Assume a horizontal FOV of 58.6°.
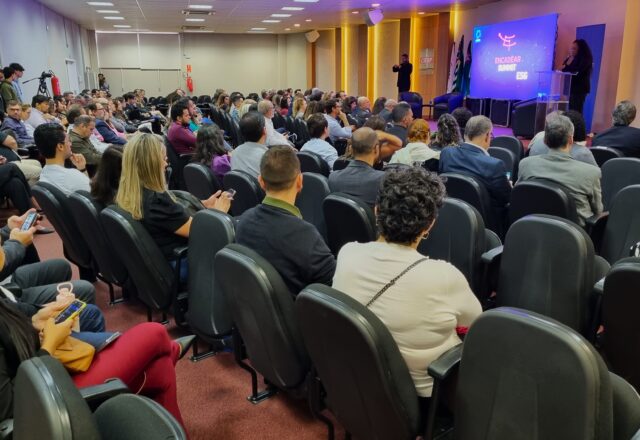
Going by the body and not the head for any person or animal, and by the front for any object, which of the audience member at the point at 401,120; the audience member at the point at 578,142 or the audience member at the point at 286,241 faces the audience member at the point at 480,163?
the audience member at the point at 286,241

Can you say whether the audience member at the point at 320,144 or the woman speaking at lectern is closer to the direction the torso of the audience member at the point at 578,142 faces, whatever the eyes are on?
the woman speaking at lectern

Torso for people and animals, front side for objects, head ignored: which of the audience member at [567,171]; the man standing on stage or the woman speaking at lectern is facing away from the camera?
the audience member

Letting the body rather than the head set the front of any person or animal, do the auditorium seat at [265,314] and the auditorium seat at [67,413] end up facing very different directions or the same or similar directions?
same or similar directions

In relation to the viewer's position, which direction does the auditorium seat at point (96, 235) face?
facing away from the viewer and to the right of the viewer

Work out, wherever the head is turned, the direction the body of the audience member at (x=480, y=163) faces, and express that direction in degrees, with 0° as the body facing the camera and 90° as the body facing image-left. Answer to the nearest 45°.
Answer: approximately 225°

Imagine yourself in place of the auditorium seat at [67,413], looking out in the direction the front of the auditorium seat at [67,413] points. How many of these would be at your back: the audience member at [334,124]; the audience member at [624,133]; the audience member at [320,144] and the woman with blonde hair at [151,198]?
0

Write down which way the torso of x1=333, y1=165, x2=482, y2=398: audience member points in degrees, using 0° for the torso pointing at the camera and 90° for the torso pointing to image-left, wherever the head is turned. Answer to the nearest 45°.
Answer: approximately 180°

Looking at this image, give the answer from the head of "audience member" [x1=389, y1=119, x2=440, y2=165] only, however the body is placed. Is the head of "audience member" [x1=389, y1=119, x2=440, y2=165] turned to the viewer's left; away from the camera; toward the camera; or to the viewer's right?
away from the camera

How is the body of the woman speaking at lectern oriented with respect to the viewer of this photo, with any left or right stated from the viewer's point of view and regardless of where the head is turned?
facing to the left of the viewer

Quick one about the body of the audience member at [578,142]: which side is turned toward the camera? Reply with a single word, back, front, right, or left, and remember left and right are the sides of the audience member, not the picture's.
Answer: back

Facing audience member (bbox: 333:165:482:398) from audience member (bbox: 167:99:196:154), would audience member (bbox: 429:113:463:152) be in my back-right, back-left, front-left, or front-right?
front-left

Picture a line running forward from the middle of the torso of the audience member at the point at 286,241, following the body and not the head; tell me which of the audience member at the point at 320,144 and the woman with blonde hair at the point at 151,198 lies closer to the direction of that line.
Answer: the audience member

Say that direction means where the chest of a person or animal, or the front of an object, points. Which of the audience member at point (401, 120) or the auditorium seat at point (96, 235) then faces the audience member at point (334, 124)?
the auditorium seat

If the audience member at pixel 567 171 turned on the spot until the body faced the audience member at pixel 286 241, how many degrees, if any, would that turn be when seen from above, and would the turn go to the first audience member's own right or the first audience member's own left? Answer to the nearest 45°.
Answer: approximately 135° to the first audience member's own left

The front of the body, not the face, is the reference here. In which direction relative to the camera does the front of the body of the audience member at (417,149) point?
away from the camera
